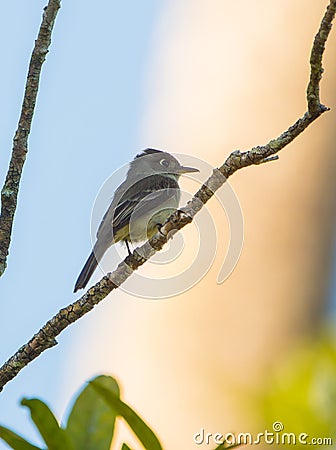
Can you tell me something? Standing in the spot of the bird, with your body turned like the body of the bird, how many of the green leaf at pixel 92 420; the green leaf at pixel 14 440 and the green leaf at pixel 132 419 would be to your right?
3

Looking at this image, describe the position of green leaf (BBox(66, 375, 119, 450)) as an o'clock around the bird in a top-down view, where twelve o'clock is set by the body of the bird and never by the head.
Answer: The green leaf is roughly at 3 o'clock from the bird.

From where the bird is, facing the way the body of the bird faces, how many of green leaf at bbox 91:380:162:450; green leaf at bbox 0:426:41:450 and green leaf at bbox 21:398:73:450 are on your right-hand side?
3

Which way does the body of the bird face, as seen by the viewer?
to the viewer's right

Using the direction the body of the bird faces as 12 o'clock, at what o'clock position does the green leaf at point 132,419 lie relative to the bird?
The green leaf is roughly at 3 o'clock from the bird.

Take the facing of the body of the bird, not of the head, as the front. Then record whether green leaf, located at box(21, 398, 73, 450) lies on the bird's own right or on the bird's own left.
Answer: on the bird's own right

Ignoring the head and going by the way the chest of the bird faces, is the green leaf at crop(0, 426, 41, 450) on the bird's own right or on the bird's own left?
on the bird's own right
